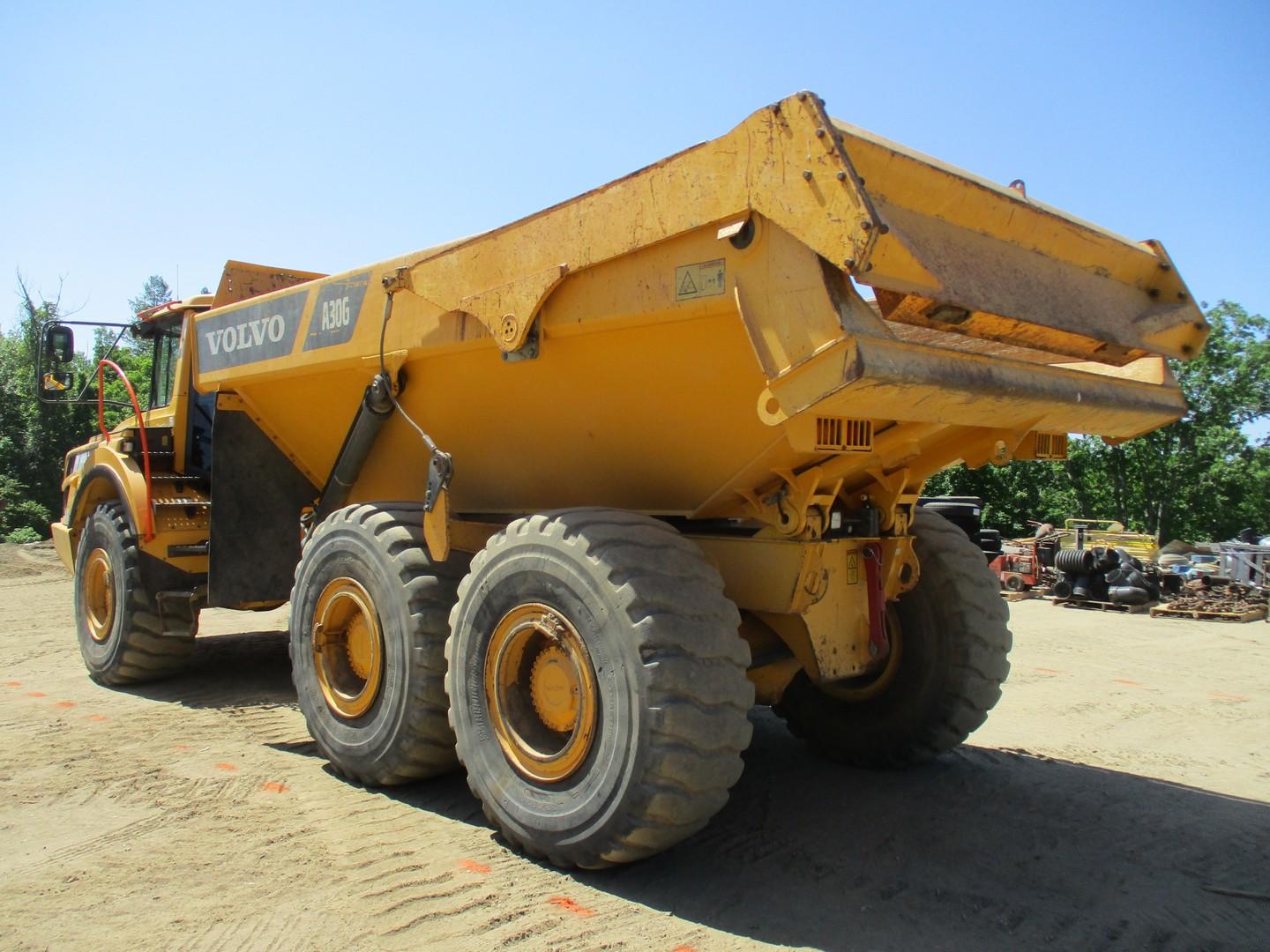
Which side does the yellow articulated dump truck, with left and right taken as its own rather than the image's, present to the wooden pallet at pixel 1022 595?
right

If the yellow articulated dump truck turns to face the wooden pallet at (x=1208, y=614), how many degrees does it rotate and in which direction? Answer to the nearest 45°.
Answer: approximately 90° to its right

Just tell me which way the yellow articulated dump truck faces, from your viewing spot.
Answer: facing away from the viewer and to the left of the viewer

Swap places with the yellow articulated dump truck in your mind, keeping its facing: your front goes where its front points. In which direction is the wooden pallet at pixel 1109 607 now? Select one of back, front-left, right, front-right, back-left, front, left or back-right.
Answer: right
